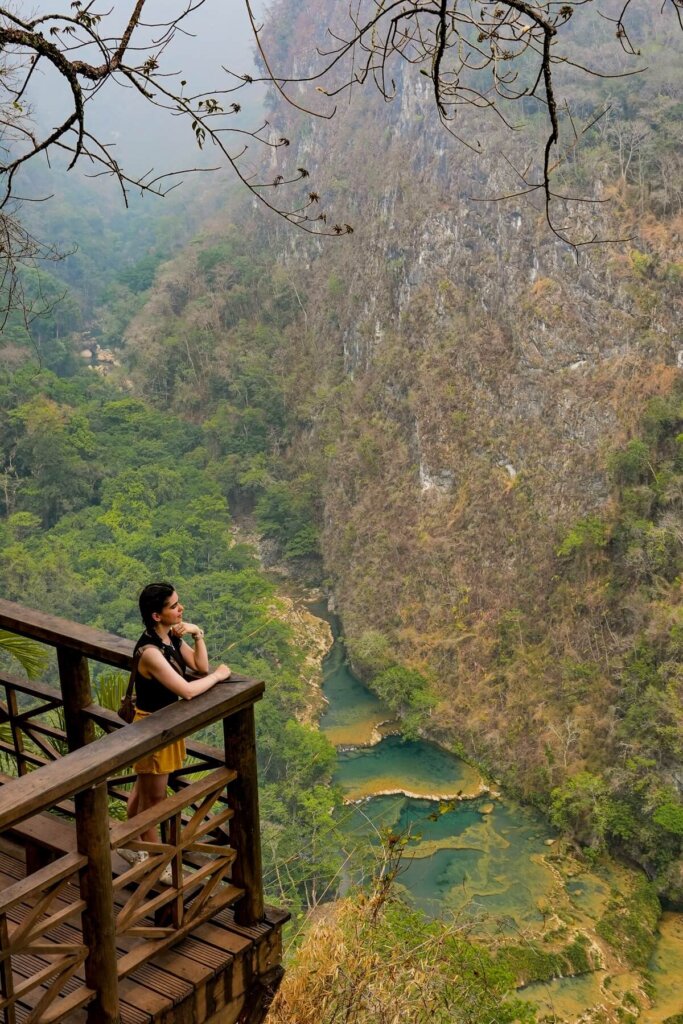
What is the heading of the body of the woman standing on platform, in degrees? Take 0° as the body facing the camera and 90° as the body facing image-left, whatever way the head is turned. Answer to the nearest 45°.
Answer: approximately 270°

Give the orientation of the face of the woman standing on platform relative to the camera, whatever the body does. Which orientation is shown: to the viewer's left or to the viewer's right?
to the viewer's right
